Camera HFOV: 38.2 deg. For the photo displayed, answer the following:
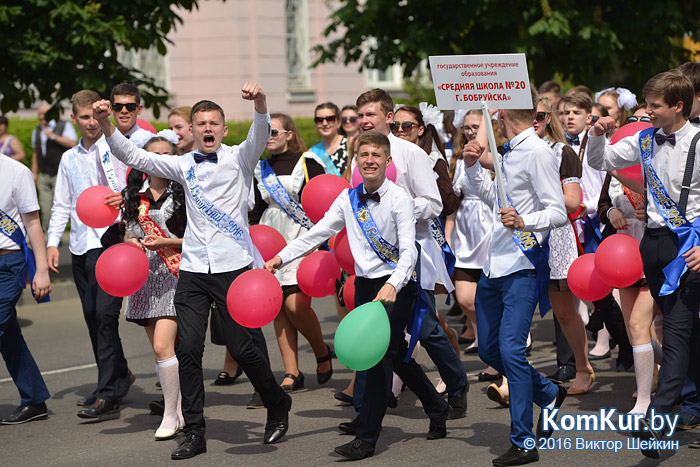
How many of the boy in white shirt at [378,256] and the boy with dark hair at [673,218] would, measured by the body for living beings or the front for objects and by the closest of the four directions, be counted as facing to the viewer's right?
0

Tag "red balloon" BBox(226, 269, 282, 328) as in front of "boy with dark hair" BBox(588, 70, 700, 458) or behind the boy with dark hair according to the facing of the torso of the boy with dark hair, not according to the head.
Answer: in front

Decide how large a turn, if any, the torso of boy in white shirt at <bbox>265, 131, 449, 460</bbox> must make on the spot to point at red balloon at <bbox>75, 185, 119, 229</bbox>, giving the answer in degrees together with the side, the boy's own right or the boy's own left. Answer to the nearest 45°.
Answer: approximately 90° to the boy's own right

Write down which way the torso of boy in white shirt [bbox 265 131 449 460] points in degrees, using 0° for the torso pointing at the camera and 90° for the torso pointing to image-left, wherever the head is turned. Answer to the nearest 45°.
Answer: approximately 45°

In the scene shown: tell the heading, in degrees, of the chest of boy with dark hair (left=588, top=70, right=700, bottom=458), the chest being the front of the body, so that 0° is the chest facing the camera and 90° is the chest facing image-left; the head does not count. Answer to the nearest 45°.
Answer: approximately 45°

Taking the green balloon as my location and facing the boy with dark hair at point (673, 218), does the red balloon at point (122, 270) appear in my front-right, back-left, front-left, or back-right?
back-left

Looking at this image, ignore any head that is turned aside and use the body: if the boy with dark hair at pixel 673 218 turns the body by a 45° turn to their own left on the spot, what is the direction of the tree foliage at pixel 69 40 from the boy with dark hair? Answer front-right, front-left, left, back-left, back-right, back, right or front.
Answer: back-right

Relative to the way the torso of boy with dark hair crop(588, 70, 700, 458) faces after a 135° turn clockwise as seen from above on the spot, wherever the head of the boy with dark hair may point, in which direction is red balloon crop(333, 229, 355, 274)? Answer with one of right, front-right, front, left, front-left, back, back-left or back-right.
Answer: left
